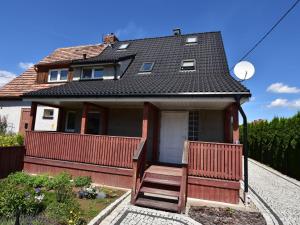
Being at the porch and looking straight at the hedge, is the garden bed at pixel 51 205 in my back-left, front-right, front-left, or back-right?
back-right

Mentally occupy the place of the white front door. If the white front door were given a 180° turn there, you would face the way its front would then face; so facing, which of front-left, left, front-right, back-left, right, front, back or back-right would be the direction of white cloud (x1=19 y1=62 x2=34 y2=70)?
front-left

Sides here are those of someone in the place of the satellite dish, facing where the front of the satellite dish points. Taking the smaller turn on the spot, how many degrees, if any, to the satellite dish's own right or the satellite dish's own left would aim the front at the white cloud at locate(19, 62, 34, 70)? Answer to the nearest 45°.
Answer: approximately 90° to the satellite dish's own right

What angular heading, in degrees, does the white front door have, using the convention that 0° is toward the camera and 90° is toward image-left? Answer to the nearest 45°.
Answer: approximately 0°

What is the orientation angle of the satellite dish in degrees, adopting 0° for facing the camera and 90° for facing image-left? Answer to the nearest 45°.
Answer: approximately 0°

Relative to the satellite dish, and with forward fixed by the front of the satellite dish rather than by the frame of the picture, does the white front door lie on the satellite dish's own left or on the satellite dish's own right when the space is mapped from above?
on the satellite dish's own right

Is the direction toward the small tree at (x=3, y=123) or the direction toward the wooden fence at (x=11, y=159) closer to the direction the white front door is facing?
the wooden fence

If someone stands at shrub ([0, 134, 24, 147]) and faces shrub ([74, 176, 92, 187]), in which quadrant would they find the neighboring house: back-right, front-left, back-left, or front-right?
back-left

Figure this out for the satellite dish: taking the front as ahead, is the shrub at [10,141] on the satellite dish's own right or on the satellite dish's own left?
on the satellite dish's own right

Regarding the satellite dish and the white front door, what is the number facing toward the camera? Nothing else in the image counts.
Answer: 2
